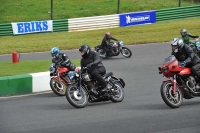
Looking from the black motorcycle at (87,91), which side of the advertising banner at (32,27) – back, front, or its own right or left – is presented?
front

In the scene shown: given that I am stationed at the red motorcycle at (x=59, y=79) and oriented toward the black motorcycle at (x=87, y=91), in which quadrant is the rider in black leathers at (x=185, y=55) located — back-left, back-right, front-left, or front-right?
front-left

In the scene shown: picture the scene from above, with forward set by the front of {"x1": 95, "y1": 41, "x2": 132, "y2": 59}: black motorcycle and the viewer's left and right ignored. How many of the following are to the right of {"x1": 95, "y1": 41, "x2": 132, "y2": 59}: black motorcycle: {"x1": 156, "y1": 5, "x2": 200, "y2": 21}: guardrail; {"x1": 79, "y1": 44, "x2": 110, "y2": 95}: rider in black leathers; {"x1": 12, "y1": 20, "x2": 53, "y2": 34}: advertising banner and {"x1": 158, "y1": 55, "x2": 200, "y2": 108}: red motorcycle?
2

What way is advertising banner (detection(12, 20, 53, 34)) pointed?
toward the camera

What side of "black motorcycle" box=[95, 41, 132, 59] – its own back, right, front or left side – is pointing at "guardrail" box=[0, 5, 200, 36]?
left

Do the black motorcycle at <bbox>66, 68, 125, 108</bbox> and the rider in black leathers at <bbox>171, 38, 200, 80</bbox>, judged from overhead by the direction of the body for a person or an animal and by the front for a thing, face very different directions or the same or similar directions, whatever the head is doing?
same or similar directions

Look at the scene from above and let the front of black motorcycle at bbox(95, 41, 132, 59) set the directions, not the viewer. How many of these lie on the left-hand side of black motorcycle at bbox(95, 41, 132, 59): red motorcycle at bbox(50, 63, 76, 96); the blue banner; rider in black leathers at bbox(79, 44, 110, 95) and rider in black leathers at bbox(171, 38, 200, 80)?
1

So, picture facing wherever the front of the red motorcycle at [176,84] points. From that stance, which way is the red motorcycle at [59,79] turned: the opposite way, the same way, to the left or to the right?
the same way

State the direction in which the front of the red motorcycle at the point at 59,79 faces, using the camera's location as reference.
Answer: facing the viewer and to the left of the viewer

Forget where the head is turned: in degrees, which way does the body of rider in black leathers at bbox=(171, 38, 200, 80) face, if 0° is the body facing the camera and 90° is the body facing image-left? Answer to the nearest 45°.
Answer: approximately 45°

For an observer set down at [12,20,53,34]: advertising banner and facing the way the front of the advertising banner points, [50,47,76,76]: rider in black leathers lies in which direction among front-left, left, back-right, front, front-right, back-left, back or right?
front

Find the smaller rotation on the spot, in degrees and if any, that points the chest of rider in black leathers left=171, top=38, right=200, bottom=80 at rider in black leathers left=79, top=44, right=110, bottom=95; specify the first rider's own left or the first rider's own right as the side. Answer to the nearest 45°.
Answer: approximately 45° to the first rider's own right

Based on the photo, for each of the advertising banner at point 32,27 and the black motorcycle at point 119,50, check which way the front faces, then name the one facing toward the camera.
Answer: the advertising banner

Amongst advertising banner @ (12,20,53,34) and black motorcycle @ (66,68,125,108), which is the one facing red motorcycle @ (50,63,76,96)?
the advertising banner
